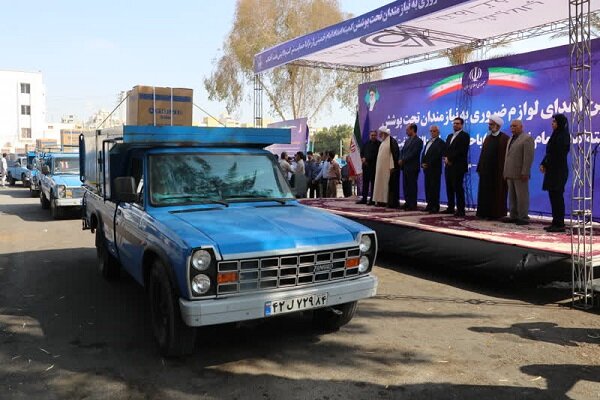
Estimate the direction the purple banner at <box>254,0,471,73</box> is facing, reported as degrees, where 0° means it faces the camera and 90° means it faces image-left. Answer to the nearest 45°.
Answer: approximately 45°

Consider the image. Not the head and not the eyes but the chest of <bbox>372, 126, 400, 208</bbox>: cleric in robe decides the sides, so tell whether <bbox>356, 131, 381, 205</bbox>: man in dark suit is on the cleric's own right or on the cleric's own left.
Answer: on the cleric's own right

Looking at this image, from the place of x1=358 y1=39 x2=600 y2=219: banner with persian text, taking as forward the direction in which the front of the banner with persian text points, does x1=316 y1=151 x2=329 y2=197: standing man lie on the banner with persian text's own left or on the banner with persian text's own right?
on the banner with persian text's own right

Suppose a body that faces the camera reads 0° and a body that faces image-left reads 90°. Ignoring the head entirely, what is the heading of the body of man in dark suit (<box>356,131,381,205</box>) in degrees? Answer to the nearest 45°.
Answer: approximately 45°

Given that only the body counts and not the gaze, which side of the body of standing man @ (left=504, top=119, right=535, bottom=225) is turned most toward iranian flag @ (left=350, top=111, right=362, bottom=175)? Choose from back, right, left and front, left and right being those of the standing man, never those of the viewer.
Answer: right

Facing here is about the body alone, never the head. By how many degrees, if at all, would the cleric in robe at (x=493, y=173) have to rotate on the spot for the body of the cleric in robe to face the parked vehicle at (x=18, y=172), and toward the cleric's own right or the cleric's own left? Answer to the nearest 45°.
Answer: approximately 90° to the cleric's own right
